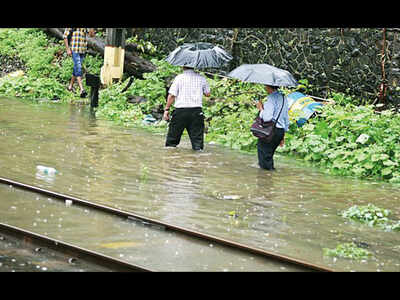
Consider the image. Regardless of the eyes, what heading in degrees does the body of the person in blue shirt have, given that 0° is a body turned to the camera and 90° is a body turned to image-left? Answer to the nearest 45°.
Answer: approximately 135°

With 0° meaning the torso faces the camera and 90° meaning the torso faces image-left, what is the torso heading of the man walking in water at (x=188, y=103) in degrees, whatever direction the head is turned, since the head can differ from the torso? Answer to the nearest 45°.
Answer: approximately 180°

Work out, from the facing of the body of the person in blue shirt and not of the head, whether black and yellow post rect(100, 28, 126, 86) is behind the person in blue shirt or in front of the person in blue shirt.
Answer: in front

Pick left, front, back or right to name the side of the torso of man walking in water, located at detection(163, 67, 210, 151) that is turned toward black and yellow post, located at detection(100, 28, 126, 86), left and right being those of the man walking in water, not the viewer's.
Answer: front

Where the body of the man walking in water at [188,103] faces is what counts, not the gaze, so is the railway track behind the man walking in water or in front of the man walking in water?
behind

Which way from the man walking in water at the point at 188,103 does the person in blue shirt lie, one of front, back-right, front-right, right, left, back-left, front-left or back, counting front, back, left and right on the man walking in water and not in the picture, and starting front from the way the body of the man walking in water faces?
back-right

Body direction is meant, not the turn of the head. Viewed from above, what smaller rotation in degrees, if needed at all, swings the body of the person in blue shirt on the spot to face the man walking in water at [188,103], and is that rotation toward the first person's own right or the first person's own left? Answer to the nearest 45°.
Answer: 0° — they already face them
